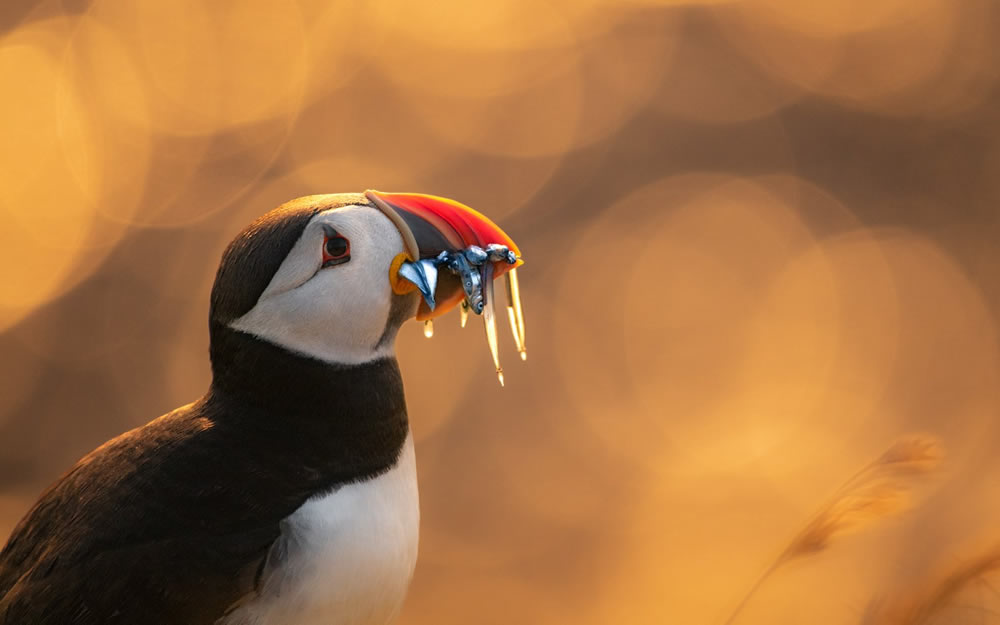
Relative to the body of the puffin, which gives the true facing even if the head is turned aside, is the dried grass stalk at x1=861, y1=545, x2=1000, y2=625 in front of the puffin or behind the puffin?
in front

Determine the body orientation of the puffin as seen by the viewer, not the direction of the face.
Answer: to the viewer's right

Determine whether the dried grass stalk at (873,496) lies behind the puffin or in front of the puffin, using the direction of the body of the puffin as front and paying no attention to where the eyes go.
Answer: in front
